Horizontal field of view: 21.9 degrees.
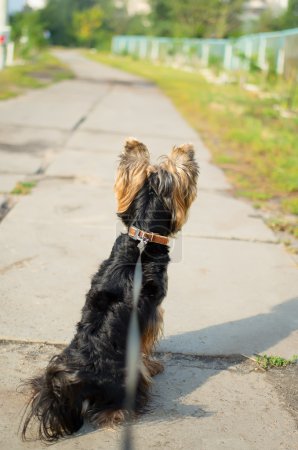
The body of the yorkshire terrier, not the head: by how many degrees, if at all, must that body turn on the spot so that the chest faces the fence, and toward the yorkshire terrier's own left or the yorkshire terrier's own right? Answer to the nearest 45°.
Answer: approximately 45° to the yorkshire terrier's own left

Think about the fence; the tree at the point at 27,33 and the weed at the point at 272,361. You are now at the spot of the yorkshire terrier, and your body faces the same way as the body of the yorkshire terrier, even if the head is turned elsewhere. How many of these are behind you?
0

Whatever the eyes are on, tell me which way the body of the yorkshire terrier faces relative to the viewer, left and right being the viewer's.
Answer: facing away from the viewer and to the right of the viewer

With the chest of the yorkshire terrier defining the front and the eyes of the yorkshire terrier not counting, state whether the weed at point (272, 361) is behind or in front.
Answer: in front

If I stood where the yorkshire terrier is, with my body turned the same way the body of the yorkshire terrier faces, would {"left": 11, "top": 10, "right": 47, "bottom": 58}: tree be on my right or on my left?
on my left

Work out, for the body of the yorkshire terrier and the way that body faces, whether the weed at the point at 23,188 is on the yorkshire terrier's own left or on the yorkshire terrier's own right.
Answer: on the yorkshire terrier's own left
